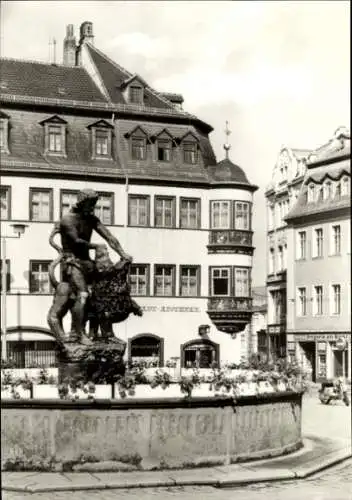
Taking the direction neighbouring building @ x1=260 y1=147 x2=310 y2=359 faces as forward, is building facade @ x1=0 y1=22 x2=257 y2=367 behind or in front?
in front

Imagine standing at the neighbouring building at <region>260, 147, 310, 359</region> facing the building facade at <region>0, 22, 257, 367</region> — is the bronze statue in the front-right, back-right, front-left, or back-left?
front-left

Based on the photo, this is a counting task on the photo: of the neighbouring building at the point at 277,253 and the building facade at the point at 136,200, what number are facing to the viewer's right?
0

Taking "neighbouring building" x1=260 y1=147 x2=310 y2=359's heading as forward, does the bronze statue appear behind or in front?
in front

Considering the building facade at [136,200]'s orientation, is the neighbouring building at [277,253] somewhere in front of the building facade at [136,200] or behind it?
behind

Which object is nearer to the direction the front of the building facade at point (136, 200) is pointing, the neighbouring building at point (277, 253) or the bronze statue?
the bronze statue

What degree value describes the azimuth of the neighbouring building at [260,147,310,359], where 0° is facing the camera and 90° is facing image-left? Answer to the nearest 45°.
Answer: approximately 45°

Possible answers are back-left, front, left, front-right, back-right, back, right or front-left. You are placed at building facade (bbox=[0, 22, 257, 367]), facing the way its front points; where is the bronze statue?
front

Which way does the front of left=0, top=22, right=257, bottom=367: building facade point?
toward the camera
